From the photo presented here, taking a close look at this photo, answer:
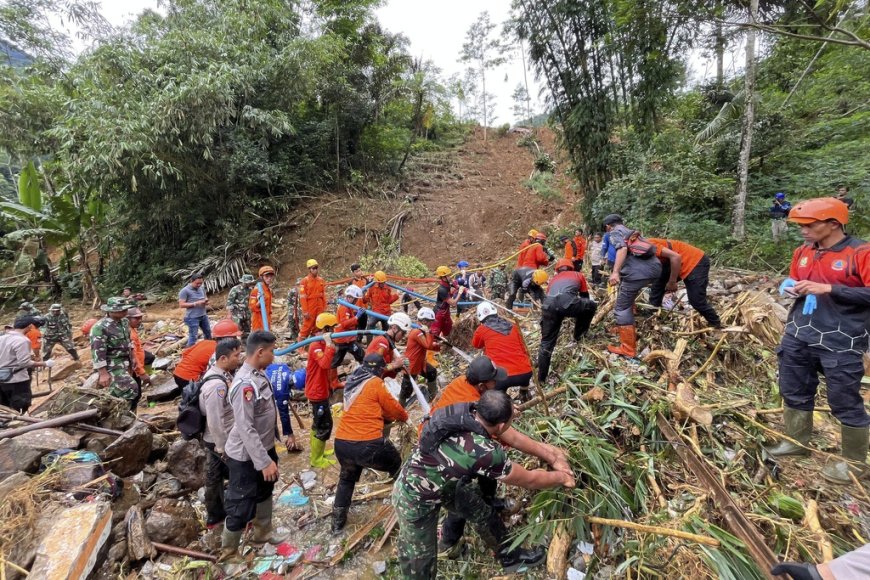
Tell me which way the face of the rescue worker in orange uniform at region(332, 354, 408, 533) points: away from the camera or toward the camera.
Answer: away from the camera

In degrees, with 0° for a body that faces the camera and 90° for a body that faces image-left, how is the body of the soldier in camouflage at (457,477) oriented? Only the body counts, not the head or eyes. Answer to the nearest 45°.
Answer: approximately 225°

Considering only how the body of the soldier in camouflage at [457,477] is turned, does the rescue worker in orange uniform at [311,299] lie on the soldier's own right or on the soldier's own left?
on the soldier's own left

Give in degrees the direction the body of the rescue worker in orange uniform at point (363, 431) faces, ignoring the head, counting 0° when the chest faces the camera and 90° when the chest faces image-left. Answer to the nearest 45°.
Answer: approximately 225°

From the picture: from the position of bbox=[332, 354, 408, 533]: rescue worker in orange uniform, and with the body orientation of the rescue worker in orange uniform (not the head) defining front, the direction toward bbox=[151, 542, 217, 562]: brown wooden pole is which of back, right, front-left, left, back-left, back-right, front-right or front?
back-left

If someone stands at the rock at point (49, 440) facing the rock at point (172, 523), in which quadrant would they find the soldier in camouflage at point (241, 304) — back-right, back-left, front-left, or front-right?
back-left
